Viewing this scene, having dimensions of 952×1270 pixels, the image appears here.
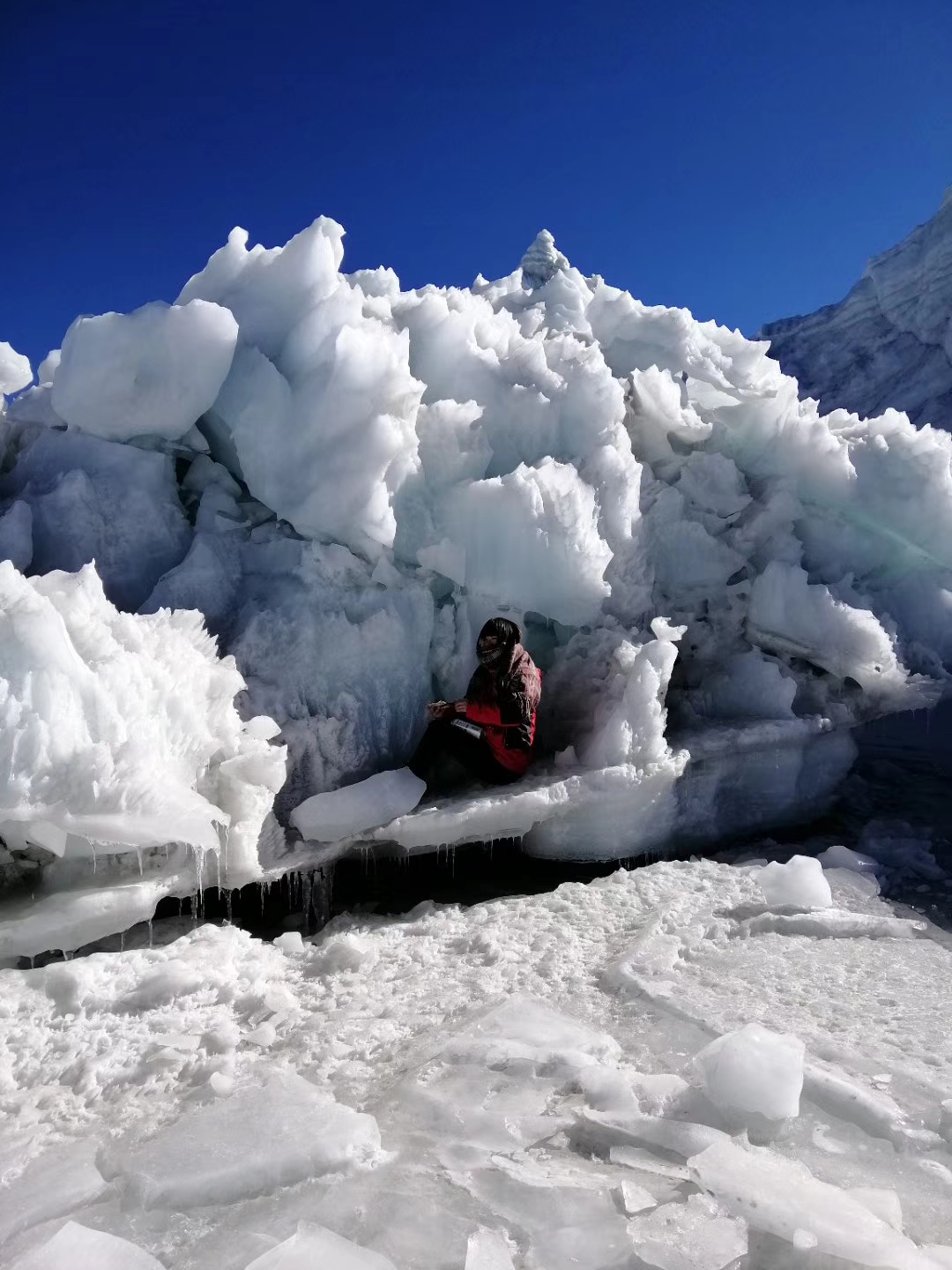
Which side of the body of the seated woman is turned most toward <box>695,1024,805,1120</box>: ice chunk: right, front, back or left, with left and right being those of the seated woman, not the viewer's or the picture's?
left

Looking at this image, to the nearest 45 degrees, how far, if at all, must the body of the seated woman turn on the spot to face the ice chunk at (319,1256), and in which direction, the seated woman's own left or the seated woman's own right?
approximately 90° to the seated woman's own left

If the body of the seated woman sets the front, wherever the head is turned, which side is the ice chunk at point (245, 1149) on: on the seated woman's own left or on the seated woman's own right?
on the seated woman's own left

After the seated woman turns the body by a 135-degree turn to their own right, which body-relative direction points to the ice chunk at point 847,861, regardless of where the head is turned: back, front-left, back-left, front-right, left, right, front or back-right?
front-right

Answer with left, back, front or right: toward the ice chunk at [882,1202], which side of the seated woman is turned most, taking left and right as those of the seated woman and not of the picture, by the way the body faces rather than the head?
left

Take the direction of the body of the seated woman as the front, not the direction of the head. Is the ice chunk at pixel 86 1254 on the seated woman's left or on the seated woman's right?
on the seated woman's left

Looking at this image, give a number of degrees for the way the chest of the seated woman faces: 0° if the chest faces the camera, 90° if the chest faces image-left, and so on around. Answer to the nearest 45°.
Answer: approximately 90°
